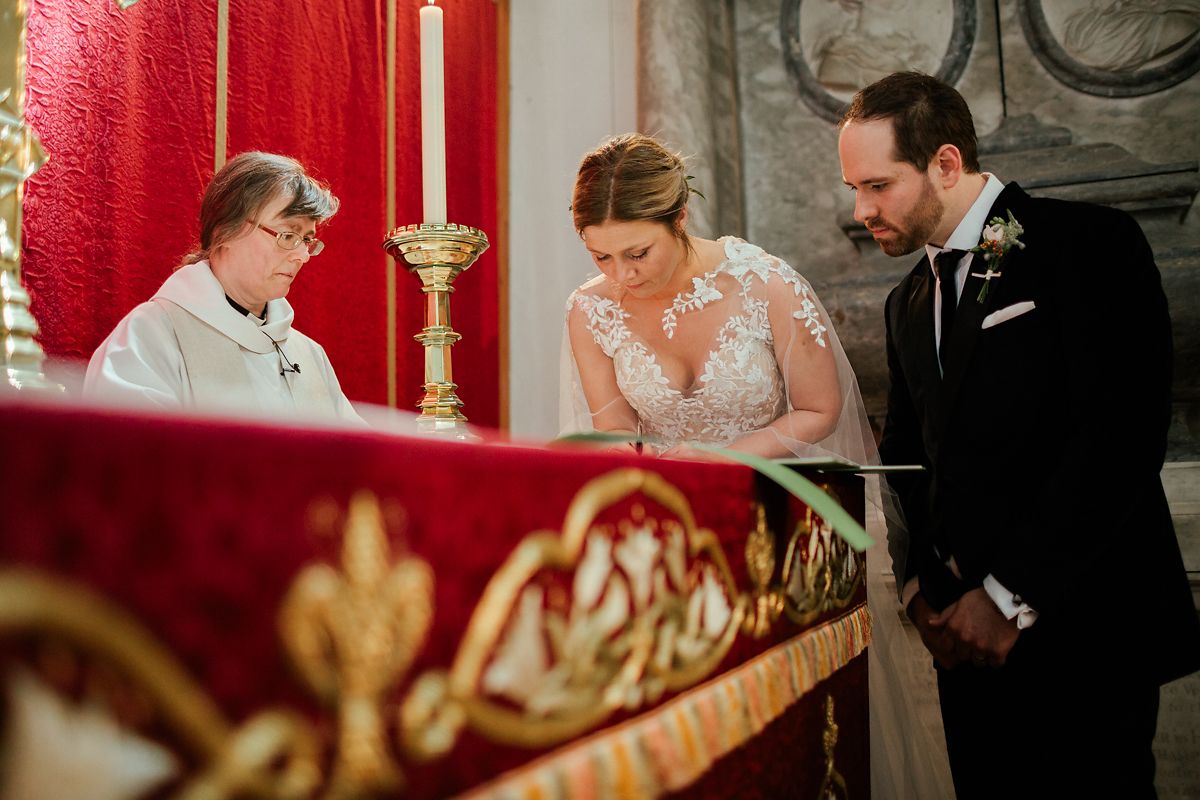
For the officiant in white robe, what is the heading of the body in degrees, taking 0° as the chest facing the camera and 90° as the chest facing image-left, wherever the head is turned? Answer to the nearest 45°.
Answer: approximately 315°

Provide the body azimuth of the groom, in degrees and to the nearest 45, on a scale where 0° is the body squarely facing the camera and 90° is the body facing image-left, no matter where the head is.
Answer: approximately 45°

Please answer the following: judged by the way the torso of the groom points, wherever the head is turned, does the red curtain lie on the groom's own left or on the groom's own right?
on the groom's own right

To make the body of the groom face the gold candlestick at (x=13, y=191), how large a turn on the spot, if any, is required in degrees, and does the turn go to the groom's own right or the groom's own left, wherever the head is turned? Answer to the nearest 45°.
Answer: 0° — they already face it
